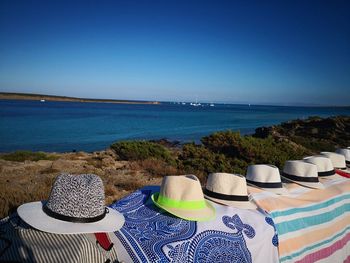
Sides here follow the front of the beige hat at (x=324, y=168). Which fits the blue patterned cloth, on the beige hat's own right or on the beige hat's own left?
on the beige hat's own right

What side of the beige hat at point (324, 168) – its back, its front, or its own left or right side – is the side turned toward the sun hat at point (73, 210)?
right

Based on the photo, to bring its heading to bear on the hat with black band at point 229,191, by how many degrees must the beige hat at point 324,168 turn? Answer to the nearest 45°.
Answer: approximately 135° to its right

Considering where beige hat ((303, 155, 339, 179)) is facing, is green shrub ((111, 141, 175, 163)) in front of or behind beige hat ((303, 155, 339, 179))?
behind

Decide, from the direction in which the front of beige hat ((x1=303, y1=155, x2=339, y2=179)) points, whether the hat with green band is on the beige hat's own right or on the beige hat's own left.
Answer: on the beige hat's own right
